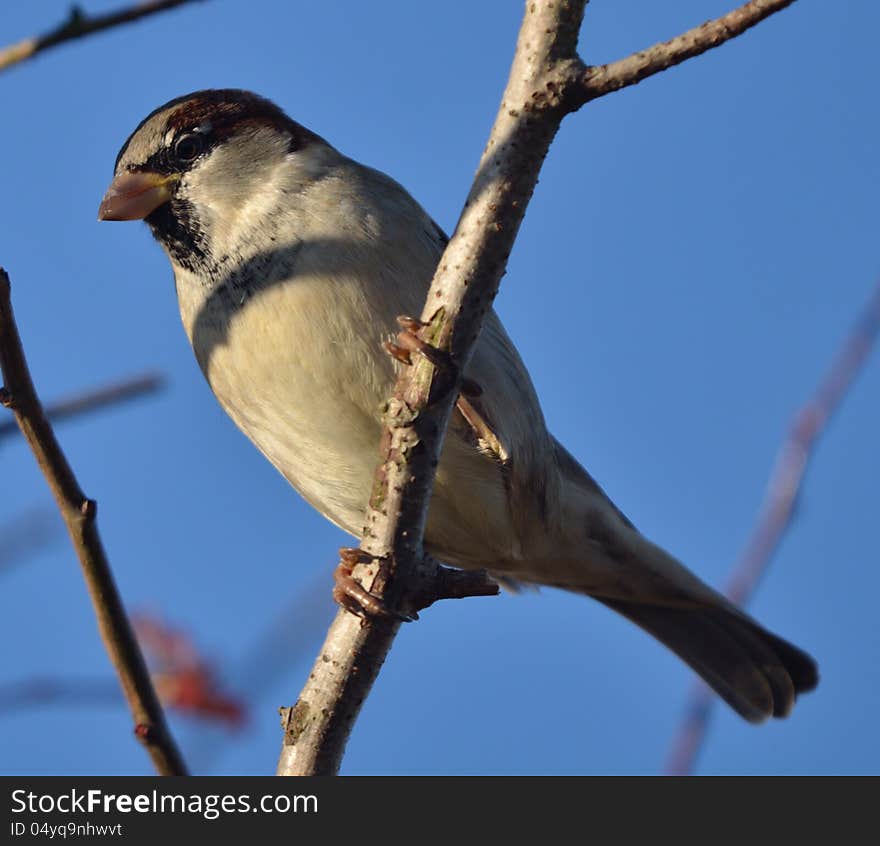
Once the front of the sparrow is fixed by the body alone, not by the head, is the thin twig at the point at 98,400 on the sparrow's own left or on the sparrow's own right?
on the sparrow's own right

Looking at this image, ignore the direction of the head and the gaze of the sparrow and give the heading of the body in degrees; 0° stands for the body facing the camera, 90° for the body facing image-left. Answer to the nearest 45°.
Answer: approximately 90°

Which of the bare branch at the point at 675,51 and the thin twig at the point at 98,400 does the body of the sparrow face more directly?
the thin twig
